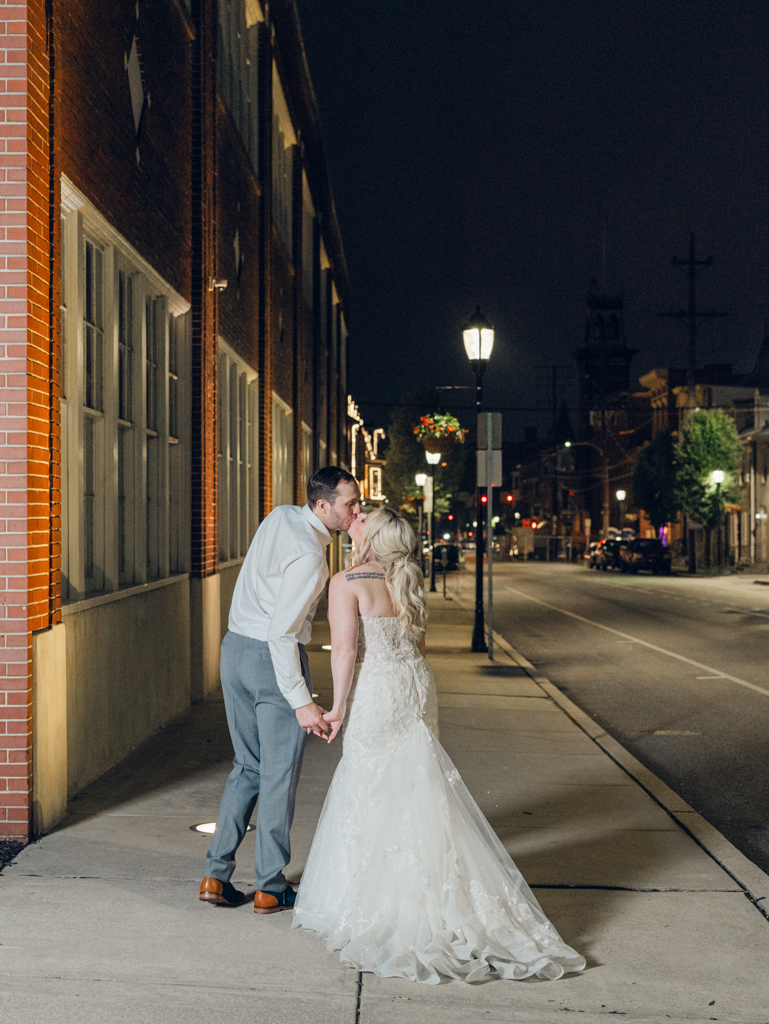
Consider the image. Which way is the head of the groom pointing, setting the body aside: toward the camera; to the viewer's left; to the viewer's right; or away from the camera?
to the viewer's right

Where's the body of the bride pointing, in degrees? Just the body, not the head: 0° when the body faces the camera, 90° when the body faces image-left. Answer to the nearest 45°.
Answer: approximately 135°

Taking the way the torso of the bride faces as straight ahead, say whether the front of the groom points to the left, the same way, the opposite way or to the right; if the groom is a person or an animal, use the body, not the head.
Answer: to the right

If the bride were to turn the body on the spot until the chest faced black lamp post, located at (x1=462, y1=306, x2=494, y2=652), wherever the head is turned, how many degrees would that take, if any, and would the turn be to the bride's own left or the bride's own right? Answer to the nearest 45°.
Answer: approximately 45° to the bride's own right

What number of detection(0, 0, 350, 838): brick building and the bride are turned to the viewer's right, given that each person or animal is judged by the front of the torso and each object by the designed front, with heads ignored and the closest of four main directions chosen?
1

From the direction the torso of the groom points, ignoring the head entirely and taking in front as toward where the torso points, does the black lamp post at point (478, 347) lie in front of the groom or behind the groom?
in front

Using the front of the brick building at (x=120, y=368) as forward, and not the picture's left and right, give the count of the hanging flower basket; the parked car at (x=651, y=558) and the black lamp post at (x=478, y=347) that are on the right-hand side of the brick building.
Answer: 0

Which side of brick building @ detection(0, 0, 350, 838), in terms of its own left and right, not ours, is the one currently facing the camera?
right

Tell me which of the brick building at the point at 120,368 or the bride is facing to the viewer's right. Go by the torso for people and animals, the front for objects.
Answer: the brick building

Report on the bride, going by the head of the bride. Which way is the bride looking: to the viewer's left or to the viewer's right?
to the viewer's left

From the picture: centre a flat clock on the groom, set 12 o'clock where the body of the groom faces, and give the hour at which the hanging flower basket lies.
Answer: The hanging flower basket is roughly at 11 o'clock from the groom.

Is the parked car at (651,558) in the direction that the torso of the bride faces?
no

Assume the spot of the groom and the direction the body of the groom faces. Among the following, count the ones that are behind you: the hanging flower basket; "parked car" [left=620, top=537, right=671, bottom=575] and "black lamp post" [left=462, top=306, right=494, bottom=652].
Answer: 0

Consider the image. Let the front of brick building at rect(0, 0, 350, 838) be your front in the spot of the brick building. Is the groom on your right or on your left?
on your right

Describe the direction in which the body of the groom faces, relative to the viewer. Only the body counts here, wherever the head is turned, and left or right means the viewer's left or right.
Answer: facing away from the viewer and to the right of the viewer

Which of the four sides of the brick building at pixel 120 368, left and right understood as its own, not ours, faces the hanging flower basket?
left
